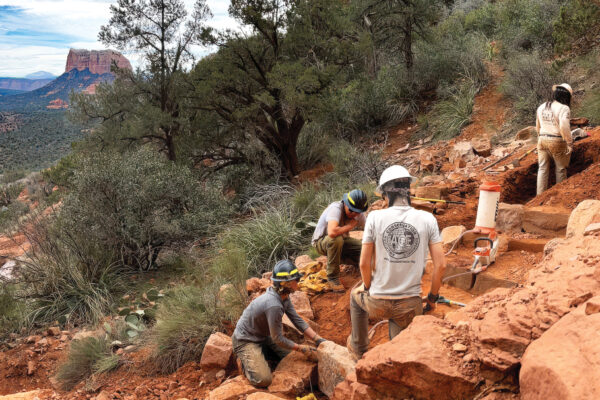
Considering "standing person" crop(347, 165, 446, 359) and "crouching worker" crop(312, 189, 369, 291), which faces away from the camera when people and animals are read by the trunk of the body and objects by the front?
the standing person

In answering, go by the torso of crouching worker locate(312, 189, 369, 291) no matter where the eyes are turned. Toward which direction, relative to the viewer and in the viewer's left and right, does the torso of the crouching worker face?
facing the viewer and to the right of the viewer

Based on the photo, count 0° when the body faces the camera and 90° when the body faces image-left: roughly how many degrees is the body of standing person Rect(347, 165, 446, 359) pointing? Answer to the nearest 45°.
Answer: approximately 180°

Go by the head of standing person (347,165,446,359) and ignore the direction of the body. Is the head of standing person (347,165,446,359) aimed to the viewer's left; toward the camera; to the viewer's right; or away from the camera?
away from the camera

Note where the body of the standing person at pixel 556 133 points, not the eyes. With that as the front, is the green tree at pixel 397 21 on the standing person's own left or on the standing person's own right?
on the standing person's own left

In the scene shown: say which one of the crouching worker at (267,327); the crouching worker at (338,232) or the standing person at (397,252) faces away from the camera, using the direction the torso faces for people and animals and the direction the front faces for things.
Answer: the standing person

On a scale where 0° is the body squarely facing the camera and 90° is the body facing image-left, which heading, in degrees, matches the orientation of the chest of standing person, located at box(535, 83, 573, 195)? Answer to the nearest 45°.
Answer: approximately 225°

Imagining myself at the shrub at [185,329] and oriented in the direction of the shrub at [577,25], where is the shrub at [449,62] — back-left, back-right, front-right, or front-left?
front-left

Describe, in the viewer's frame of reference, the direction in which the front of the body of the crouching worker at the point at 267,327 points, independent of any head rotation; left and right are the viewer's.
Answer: facing to the right of the viewer

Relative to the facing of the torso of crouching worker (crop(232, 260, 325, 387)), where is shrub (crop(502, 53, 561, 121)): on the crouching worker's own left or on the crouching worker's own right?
on the crouching worker's own left

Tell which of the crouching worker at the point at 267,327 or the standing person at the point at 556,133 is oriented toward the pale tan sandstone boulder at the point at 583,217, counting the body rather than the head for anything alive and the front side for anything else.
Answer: the crouching worker

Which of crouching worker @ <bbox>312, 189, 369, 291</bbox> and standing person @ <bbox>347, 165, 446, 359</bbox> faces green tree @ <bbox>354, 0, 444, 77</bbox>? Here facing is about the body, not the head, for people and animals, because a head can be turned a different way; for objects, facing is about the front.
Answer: the standing person

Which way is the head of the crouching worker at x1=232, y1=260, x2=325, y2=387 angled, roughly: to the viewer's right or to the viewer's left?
to the viewer's right

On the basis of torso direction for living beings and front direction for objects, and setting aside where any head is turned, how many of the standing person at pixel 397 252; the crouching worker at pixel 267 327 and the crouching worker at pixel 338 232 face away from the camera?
1
